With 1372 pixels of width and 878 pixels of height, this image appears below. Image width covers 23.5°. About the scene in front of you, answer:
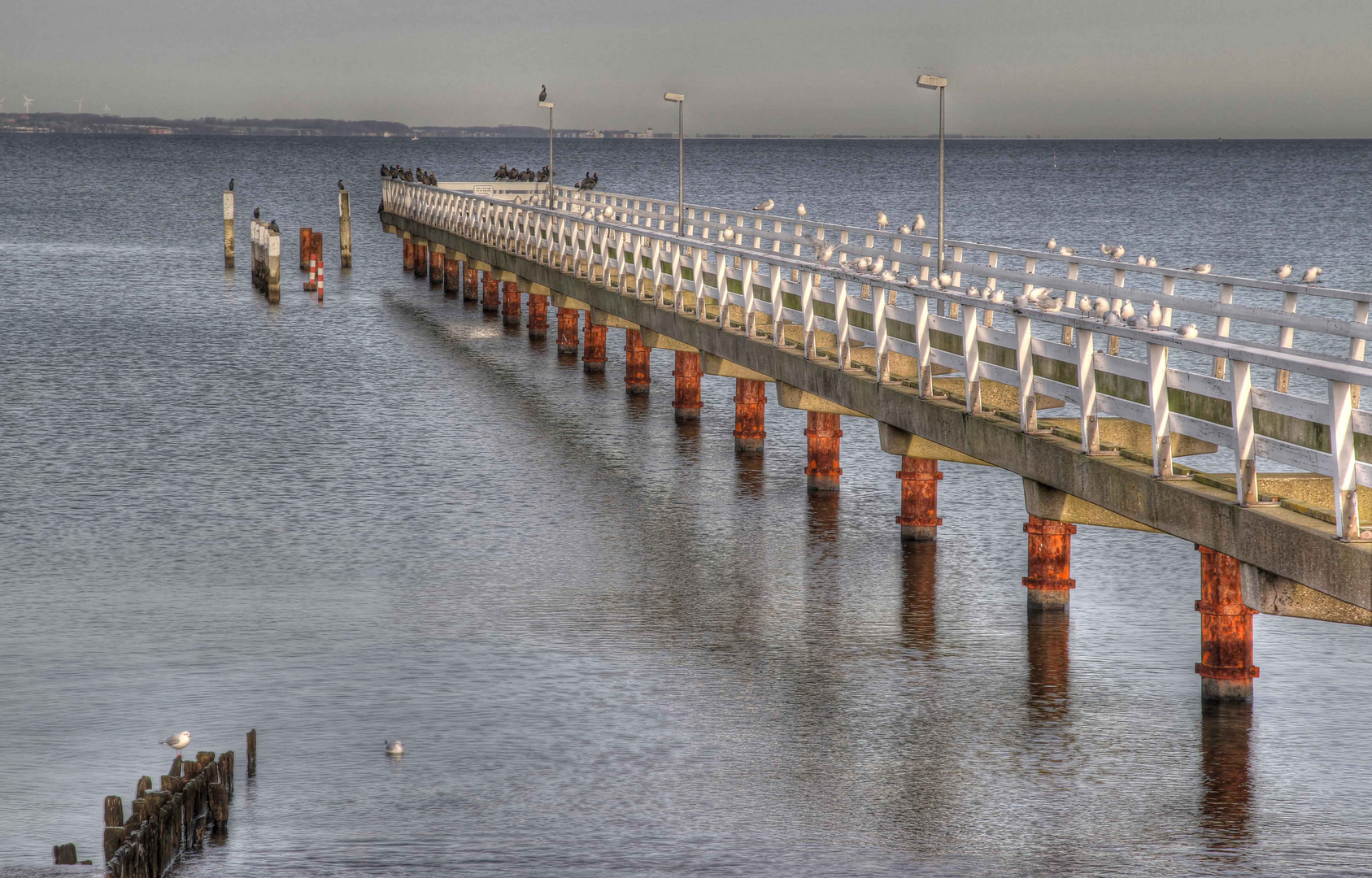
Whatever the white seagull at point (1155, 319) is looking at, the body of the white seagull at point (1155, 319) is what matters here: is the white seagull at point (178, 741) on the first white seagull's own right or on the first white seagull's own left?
on the first white seagull's own right

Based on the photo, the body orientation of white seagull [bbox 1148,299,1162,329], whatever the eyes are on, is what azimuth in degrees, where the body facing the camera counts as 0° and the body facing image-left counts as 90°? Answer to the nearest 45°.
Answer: approximately 0°
